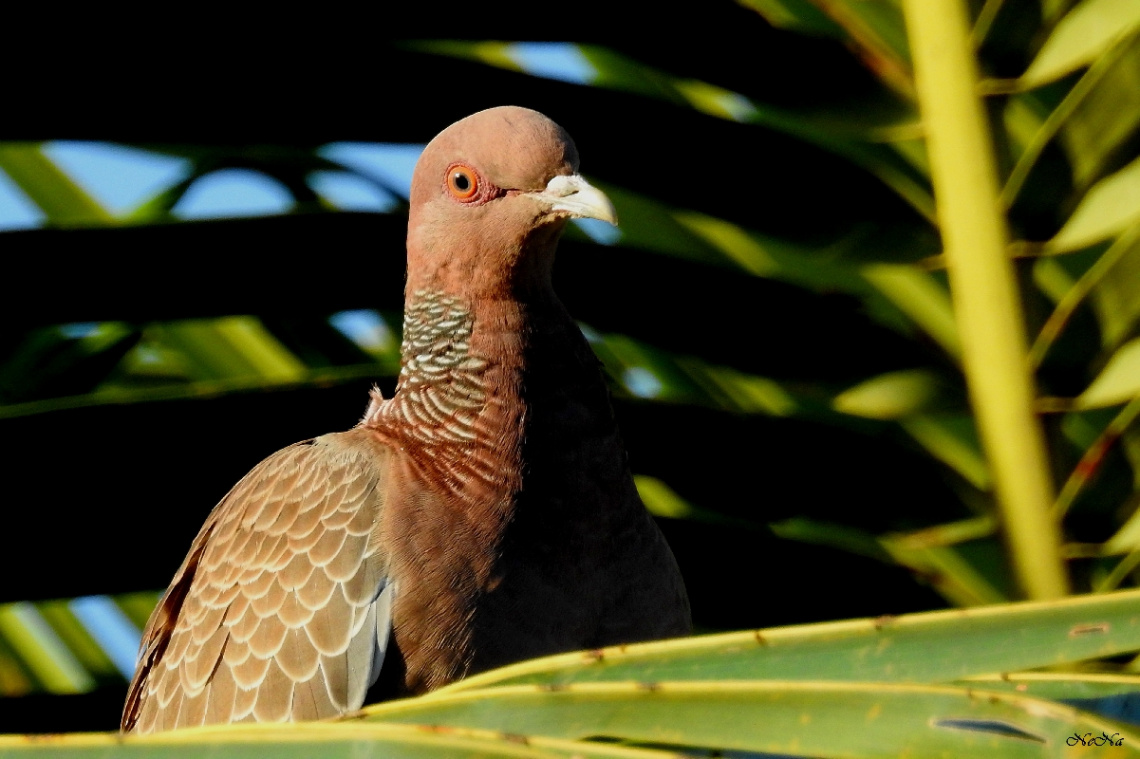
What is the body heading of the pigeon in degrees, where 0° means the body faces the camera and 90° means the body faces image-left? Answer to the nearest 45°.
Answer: approximately 315°

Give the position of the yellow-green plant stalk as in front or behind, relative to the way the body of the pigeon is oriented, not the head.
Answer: in front
